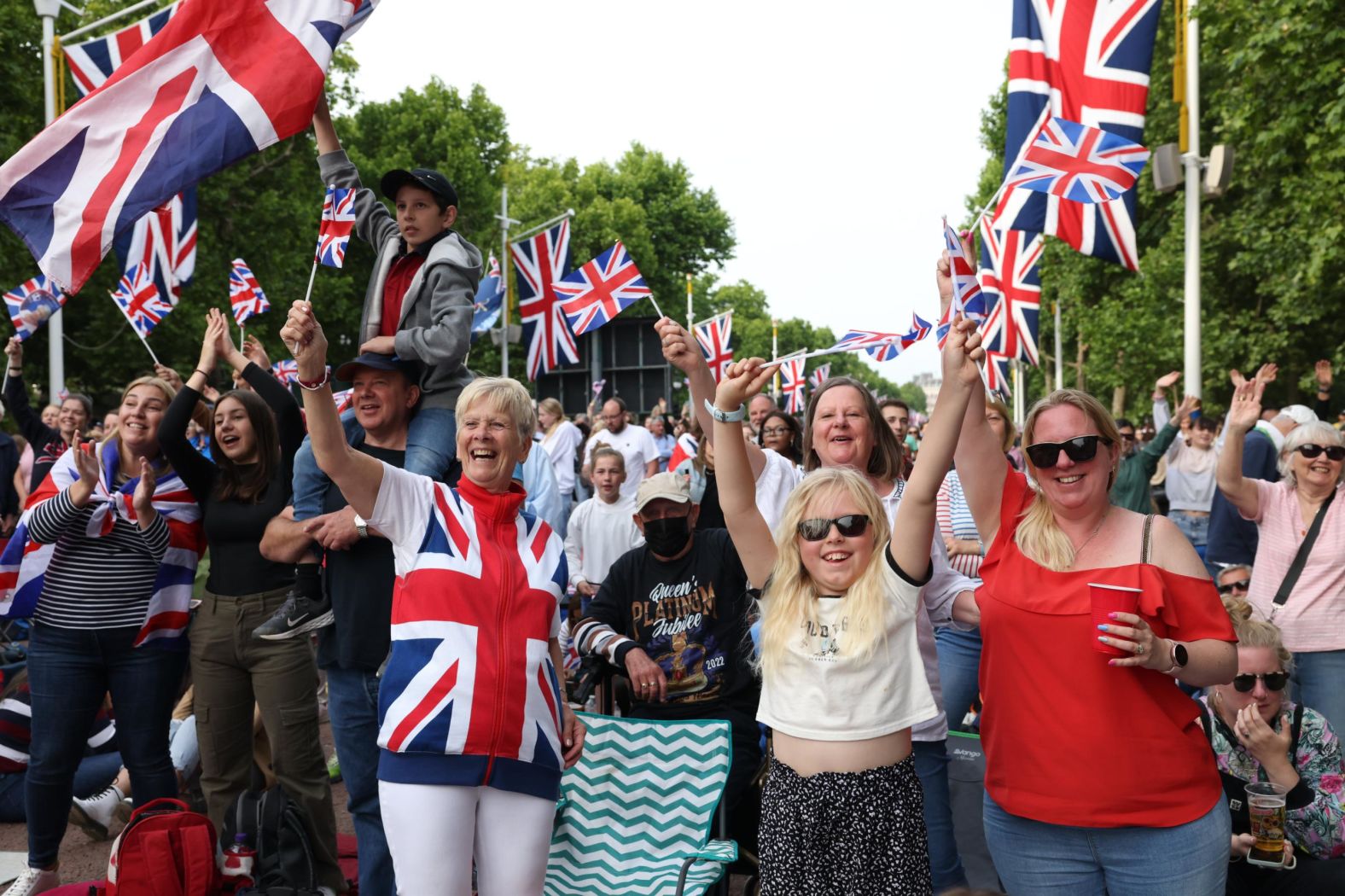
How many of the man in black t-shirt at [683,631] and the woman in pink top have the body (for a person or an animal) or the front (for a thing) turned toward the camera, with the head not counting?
2

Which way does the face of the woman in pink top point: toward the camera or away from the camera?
toward the camera

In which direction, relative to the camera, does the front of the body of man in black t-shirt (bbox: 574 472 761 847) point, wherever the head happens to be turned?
toward the camera

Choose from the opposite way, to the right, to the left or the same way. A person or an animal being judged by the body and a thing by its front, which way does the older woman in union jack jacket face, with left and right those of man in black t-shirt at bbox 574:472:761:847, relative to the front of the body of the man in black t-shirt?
the same way

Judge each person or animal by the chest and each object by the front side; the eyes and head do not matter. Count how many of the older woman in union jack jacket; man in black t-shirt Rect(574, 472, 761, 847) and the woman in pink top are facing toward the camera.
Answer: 3

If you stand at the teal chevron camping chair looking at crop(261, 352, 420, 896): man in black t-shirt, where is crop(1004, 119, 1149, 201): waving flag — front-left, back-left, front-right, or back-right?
back-right

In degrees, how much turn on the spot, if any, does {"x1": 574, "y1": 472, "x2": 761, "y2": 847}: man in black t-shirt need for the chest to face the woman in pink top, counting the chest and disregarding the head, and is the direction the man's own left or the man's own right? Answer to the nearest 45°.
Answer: approximately 90° to the man's own left

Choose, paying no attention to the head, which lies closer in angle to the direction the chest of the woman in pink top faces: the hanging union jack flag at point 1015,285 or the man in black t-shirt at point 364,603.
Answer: the man in black t-shirt

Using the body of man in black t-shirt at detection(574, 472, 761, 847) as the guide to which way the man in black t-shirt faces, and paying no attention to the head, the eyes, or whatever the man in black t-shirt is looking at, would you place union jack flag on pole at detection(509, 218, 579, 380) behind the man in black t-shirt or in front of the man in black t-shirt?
behind

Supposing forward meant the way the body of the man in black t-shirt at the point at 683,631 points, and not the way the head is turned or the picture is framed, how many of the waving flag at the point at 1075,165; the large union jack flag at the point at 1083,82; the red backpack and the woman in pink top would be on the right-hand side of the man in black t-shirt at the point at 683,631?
1

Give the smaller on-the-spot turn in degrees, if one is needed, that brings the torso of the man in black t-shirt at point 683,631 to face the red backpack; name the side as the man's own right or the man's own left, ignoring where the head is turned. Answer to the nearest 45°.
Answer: approximately 90° to the man's own right

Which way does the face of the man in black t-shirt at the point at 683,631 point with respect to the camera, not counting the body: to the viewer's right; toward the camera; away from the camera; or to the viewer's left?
toward the camera

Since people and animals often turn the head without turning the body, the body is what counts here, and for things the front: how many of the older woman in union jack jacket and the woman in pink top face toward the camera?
2

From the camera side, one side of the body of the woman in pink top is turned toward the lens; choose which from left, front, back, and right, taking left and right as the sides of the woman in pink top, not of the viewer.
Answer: front

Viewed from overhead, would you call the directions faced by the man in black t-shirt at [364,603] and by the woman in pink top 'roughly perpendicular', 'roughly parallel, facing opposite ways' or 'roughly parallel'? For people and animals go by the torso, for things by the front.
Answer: roughly parallel
